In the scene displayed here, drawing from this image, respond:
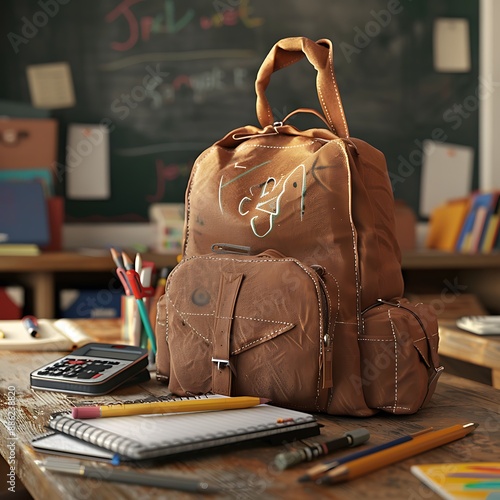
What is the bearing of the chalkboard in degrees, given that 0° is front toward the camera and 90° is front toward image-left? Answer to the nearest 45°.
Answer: approximately 0°

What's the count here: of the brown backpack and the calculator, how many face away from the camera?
0

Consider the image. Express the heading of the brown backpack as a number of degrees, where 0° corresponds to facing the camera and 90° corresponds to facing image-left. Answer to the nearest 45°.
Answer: approximately 45°

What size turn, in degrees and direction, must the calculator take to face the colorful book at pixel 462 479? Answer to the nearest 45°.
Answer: approximately 90° to its left

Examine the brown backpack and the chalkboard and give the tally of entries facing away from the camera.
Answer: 0

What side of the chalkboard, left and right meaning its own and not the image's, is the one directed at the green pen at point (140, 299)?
front

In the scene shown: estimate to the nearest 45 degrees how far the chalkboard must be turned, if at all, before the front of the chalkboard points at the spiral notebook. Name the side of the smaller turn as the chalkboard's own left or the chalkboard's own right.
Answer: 0° — it already faces it

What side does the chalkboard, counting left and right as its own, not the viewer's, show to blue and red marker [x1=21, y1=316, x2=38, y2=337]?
front

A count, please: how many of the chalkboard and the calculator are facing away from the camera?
0
